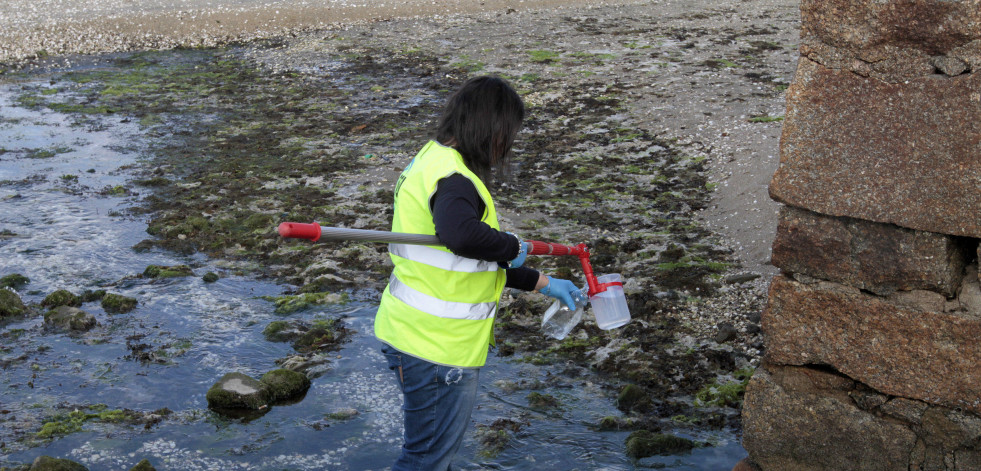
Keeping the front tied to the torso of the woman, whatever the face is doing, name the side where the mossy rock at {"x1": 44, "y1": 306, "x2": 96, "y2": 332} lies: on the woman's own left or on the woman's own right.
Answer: on the woman's own left

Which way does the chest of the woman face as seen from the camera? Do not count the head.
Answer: to the viewer's right

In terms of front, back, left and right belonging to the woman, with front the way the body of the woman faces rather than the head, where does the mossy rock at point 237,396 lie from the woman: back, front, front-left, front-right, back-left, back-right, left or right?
back-left

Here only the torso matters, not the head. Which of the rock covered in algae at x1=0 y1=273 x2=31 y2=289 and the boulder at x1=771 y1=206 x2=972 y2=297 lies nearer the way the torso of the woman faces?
the boulder

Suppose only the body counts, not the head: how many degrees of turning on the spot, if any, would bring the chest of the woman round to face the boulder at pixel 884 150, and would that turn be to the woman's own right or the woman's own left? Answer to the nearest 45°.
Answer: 0° — they already face it

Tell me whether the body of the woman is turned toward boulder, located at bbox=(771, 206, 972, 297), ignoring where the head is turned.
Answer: yes

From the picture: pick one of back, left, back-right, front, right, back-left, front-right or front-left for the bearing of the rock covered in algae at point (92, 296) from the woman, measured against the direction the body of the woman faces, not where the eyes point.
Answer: back-left

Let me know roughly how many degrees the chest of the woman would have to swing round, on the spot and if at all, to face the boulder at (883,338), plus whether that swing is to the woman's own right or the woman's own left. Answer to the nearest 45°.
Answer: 0° — they already face it

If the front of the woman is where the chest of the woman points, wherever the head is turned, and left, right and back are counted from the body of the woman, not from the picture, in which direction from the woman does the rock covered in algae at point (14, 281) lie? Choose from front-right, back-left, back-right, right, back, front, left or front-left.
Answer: back-left

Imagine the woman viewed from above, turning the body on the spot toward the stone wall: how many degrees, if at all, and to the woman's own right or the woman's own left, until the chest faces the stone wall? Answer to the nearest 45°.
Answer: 0° — they already face it

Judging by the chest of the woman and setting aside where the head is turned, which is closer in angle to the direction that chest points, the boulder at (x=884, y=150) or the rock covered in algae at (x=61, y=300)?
the boulder

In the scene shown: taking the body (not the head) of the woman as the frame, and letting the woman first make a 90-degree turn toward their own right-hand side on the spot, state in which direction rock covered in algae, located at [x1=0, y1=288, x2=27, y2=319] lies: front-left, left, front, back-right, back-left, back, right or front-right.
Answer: back-right

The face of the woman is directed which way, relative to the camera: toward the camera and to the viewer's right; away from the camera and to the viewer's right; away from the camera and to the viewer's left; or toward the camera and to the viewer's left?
away from the camera and to the viewer's right

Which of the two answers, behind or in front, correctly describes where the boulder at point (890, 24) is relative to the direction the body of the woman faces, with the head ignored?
in front

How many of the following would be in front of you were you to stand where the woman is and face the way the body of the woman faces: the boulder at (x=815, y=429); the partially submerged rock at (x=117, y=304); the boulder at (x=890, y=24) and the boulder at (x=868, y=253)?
3
